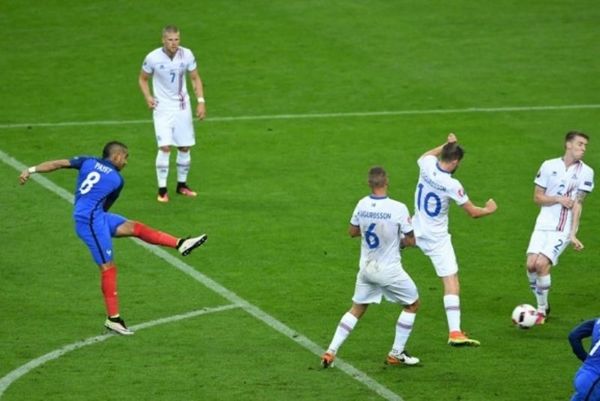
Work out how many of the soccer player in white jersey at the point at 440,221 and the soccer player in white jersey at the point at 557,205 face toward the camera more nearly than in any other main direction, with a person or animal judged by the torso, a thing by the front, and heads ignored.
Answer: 1

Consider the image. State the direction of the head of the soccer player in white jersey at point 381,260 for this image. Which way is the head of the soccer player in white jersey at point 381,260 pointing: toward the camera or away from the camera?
away from the camera

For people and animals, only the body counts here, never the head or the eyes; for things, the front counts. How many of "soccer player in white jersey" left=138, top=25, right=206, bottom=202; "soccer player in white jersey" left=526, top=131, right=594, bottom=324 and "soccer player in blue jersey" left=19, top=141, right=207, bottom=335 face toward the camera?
2

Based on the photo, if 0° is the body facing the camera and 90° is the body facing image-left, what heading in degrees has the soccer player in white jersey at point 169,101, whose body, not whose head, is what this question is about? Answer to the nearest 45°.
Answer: approximately 0°

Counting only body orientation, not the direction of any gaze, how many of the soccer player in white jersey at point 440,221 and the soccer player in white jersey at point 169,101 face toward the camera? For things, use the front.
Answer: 1

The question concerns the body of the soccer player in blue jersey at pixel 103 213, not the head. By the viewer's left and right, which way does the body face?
facing away from the viewer and to the right of the viewer

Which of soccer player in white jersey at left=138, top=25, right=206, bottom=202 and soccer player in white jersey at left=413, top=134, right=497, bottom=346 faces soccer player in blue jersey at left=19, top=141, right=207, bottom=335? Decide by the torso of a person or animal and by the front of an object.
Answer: soccer player in white jersey at left=138, top=25, right=206, bottom=202

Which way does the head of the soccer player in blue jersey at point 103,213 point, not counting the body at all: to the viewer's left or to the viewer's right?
to the viewer's right

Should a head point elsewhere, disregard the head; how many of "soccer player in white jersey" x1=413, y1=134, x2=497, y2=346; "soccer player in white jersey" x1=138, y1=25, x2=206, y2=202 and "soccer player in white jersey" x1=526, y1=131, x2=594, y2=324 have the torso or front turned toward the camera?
2

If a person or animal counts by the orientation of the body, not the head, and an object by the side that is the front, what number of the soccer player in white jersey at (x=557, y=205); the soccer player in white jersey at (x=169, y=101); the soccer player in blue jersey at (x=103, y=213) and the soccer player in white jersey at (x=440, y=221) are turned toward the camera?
2

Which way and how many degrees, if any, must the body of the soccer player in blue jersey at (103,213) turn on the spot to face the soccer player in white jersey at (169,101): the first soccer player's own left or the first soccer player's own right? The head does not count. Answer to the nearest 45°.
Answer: approximately 45° to the first soccer player's own left

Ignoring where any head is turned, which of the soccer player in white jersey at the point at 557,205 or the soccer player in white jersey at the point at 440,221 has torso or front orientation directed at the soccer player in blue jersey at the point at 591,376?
the soccer player in white jersey at the point at 557,205

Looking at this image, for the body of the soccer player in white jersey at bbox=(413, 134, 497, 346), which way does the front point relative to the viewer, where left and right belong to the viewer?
facing away from the viewer and to the right of the viewer
